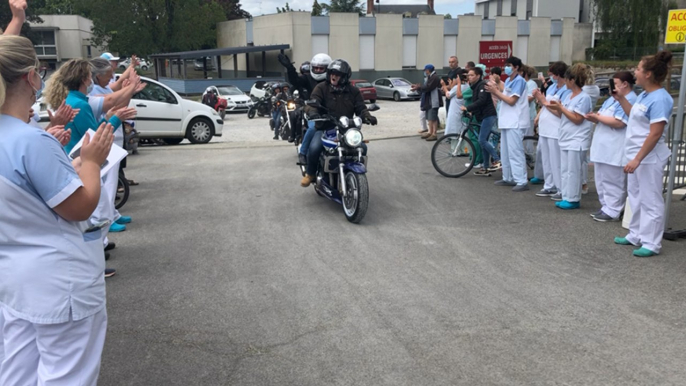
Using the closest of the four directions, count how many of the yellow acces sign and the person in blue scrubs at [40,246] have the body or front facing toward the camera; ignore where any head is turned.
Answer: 1

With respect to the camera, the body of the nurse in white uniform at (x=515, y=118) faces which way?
to the viewer's left

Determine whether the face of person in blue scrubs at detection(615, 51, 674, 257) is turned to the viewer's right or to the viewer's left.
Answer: to the viewer's left

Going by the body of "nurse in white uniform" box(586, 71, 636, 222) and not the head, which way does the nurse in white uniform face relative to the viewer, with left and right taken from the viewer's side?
facing to the left of the viewer

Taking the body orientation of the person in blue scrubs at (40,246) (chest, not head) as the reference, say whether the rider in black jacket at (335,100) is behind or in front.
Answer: in front

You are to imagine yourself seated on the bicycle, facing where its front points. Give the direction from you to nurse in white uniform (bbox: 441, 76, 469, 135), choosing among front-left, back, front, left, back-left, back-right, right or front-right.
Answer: right

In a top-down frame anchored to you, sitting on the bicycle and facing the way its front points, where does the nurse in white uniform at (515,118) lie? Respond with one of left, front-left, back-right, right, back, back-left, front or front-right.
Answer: back-left

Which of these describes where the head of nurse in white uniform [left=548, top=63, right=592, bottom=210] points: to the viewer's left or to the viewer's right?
to the viewer's left

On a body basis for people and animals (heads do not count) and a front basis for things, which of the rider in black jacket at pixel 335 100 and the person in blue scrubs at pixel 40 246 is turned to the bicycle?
the person in blue scrubs

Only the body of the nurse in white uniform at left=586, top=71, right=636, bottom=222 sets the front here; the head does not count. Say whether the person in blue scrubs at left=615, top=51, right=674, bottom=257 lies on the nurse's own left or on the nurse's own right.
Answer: on the nurse's own left

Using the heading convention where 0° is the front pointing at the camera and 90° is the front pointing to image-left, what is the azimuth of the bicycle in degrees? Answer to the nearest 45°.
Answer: approximately 90°

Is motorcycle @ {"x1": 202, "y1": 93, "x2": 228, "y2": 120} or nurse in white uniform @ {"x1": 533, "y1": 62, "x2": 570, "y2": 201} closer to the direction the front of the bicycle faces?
the motorcycle

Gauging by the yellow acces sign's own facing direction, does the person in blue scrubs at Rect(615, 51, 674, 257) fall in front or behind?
in front

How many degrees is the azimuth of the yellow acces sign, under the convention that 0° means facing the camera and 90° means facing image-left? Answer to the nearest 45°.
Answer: approximately 0°

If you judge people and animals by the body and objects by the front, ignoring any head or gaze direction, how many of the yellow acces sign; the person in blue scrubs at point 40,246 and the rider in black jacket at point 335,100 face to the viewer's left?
0

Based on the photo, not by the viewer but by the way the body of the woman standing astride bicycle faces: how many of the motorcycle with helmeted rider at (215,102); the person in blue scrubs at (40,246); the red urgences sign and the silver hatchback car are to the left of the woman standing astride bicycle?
1

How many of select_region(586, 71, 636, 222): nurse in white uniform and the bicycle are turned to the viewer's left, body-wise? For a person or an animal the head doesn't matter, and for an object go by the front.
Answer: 2

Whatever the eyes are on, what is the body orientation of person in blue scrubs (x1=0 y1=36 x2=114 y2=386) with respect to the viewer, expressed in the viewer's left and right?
facing away from the viewer and to the right of the viewer
